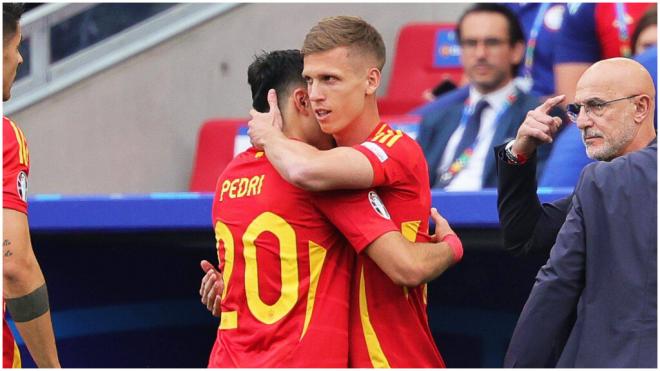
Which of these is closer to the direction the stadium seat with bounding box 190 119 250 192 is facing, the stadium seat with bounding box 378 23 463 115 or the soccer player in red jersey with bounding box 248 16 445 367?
the soccer player in red jersey

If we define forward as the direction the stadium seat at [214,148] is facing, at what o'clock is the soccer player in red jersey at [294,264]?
The soccer player in red jersey is roughly at 12 o'clock from the stadium seat.

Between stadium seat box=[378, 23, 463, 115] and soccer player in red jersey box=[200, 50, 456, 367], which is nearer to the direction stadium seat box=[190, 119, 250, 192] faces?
the soccer player in red jersey

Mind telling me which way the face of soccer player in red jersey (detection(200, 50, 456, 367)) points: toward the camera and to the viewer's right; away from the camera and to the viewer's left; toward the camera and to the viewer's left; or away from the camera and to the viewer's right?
away from the camera and to the viewer's right

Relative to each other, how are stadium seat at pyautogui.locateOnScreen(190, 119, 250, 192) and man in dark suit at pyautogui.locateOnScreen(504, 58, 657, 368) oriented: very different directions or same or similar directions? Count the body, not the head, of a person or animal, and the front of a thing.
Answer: very different directions

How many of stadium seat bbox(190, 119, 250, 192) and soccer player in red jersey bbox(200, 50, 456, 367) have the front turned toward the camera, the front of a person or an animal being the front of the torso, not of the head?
1

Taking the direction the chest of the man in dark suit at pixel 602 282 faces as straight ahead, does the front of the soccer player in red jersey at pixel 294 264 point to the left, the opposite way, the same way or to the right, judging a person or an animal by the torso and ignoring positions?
to the right

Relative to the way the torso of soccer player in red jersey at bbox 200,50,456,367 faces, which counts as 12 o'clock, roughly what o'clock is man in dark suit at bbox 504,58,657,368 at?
The man in dark suit is roughly at 2 o'clock from the soccer player in red jersey.
